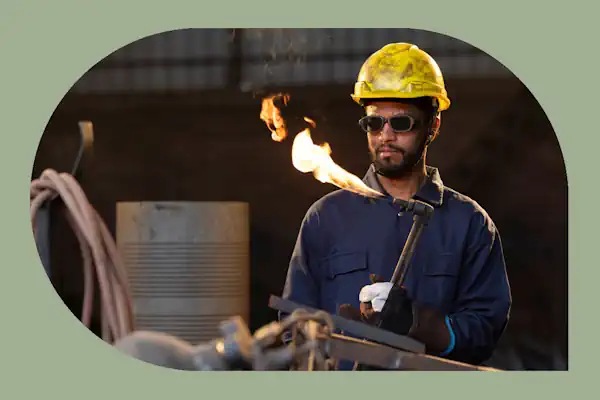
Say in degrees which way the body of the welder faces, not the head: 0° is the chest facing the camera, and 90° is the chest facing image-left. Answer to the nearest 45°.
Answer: approximately 0°

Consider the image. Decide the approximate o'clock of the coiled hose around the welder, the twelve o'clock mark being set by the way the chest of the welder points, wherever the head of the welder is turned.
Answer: The coiled hose is roughly at 3 o'clock from the welder.

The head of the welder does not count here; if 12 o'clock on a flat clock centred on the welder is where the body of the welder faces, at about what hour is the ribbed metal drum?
The ribbed metal drum is roughly at 3 o'clock from the welder.
